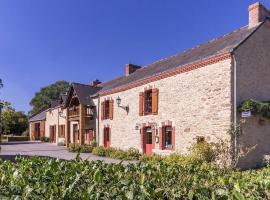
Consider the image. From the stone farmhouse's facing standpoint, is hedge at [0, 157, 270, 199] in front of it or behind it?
in front

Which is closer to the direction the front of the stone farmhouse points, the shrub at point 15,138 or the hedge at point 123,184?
the hedge

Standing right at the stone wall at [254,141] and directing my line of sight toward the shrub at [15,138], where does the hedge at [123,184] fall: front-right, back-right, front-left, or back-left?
back-left

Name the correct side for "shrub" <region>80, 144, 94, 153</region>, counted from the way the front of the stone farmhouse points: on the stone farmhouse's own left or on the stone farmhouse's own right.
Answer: on the stone farmhouse's own right

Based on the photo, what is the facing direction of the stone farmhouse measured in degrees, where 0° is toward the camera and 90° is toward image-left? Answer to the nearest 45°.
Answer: approximately 45°

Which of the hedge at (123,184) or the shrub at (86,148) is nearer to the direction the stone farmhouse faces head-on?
the hedge
